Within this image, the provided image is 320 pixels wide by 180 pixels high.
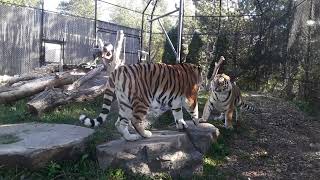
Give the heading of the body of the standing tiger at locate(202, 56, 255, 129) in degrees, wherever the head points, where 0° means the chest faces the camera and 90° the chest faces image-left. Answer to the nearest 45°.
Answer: approximately 45°

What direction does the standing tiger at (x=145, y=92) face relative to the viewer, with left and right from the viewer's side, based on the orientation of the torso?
facing away from the viewer and to the right of the viewer

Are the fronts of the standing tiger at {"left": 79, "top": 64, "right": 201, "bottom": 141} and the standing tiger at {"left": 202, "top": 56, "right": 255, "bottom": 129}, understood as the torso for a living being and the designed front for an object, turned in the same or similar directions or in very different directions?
very different directions

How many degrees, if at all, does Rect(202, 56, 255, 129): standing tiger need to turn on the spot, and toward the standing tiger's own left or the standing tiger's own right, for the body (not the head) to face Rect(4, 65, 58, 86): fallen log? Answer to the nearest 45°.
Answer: approximately 90° to the standing tiger's own right

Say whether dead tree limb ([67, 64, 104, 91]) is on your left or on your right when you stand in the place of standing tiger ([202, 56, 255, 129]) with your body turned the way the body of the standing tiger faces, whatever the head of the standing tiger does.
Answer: on your right

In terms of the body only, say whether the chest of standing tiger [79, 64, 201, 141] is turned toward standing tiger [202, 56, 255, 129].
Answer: yes

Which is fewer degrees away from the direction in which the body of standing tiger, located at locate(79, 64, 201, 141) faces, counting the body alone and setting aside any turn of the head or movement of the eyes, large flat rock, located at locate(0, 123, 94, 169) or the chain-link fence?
the chain-link fence
